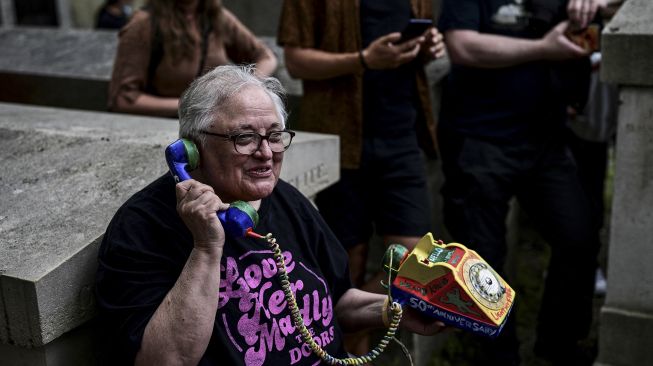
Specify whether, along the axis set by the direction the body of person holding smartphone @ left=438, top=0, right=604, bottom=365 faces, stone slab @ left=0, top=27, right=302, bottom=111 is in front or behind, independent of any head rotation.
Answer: behind

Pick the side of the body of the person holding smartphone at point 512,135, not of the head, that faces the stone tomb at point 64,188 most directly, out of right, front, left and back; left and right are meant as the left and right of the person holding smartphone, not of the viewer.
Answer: right

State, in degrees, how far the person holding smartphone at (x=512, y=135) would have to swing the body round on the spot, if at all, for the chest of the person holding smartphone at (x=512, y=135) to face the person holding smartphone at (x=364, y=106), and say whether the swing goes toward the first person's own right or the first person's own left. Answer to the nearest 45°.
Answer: approximately 135° to the first person's own right

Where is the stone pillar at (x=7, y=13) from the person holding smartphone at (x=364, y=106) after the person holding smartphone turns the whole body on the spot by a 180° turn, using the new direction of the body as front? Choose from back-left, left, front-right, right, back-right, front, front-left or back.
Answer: front

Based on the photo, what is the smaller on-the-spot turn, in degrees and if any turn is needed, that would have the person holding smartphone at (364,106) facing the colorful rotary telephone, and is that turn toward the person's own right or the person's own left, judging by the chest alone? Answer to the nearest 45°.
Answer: approximately 45° to the person's own right

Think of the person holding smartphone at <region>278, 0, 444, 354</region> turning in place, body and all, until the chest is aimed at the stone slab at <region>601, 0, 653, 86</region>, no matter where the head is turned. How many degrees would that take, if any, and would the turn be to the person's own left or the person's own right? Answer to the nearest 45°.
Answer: approximately 45° to the person's own left

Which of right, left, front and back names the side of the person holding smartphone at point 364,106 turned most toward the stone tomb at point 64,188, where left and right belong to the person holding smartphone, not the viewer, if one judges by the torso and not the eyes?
right

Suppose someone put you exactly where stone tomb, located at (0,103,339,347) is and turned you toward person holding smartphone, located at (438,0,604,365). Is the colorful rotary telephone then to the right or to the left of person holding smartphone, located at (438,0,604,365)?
right

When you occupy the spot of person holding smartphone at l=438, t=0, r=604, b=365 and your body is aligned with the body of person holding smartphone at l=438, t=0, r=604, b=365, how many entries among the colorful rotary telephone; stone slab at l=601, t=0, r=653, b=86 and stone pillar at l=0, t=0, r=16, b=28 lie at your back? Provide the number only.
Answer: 1

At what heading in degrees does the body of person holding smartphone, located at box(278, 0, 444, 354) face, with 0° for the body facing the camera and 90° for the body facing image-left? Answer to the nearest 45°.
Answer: approximately 315°

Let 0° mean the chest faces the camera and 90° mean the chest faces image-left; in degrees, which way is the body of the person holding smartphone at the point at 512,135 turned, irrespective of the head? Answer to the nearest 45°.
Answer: approximately 315°
